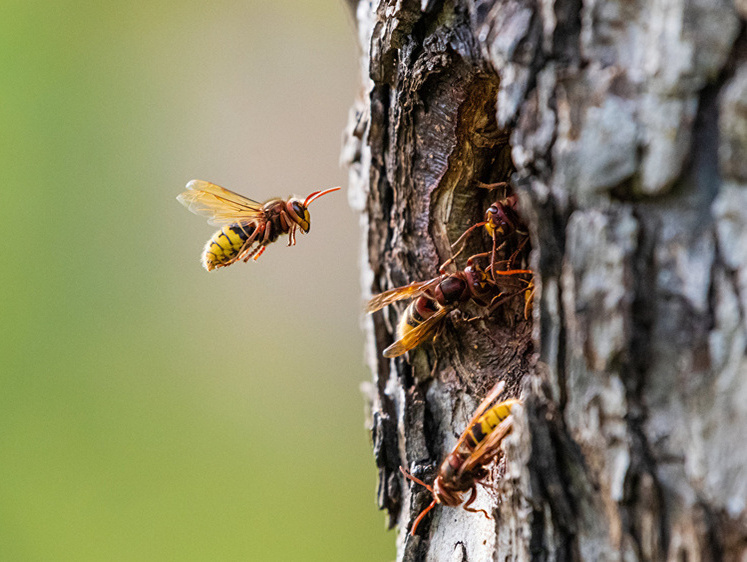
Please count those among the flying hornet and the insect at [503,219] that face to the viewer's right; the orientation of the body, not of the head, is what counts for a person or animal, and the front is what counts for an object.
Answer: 1

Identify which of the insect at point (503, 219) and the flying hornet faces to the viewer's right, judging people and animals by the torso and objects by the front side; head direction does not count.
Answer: the flying hornet

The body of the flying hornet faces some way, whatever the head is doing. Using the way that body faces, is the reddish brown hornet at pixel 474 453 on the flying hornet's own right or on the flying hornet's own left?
on the flying hornet's own right

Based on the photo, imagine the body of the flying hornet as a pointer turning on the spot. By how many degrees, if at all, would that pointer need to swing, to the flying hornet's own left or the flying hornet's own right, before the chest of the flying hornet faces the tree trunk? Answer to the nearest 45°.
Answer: approximately 45° to the flying hornet's own right

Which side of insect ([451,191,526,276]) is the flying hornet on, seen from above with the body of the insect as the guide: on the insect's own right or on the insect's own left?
on the insect's own right

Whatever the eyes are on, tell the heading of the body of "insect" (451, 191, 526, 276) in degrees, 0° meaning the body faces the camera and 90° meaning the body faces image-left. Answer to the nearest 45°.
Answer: approximately 45°

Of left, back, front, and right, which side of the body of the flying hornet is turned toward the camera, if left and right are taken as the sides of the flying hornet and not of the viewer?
right

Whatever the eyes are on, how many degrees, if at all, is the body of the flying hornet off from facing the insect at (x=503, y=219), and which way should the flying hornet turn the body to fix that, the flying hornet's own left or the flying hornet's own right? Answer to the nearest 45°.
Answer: approximately 45° to the flying hornet's own right
